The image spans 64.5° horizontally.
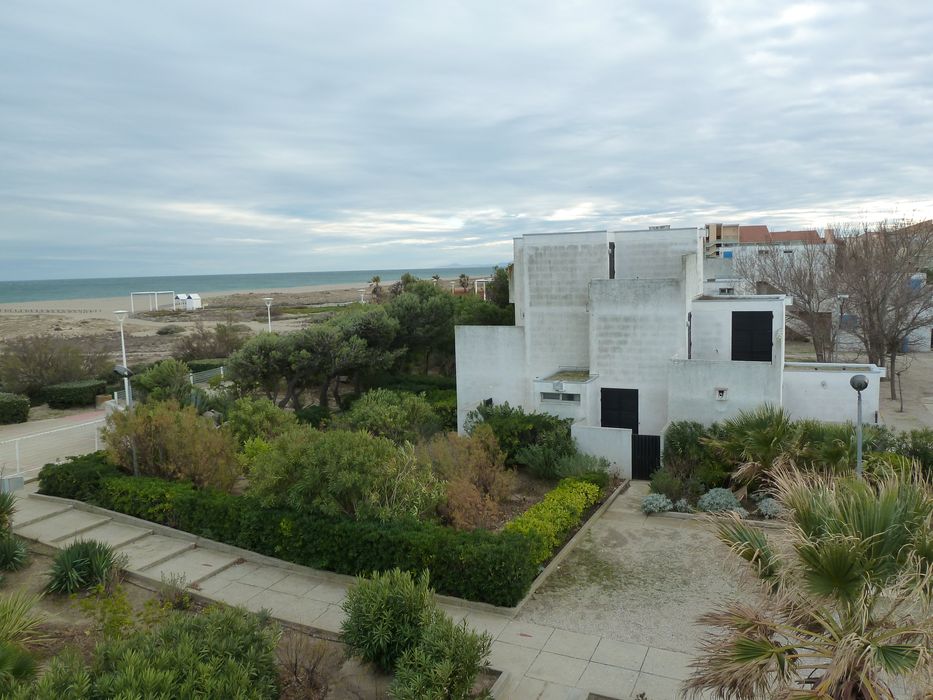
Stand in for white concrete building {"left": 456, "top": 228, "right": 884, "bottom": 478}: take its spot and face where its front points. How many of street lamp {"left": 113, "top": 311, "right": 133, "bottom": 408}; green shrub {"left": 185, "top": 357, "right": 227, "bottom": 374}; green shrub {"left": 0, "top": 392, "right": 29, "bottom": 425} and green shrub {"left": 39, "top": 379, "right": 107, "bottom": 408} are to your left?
0

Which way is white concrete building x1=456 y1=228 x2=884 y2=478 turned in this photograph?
toward the camera

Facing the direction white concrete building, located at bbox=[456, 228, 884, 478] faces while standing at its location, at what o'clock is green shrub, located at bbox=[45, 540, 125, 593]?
The green shrub is roughly at 1 o'clock from the white concrete building.

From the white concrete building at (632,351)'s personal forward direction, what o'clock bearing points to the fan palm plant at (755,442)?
The fan palm plant is roughly at 11 o'clock from the white concrete building.

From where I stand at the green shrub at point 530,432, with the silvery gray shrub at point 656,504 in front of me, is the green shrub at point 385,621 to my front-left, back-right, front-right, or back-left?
front-right

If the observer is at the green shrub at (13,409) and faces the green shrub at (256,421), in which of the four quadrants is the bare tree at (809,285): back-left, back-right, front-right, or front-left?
front-left

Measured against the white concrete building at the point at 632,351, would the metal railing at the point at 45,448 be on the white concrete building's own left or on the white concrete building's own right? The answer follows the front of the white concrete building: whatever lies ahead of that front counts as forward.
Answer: on the white concrete building's own right

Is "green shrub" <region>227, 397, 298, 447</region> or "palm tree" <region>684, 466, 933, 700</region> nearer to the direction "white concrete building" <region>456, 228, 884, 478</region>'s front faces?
the palm tree

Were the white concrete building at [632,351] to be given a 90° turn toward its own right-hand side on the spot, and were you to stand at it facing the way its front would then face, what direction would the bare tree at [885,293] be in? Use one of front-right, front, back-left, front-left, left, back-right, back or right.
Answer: back-right

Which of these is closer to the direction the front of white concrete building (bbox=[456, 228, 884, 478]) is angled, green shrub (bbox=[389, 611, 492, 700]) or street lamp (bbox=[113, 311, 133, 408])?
the green shrub

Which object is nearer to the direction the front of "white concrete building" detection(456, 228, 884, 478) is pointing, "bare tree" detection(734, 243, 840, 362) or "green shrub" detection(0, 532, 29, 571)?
the green shrub

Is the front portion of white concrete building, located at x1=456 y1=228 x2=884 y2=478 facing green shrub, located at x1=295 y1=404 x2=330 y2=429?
no

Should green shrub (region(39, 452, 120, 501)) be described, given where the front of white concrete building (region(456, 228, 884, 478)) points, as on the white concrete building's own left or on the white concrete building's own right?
on the white concrete building's own right

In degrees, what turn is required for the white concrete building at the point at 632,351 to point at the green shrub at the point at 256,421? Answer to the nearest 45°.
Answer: approximately 45° to its right

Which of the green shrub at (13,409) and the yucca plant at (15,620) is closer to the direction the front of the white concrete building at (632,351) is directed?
the yucca plant

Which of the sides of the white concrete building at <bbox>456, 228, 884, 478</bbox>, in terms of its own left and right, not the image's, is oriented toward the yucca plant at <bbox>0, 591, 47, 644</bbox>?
front

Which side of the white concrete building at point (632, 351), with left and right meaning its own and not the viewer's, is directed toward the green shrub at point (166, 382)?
right

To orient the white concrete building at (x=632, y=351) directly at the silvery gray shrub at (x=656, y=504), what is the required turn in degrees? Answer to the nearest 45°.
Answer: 0° — it already faces it

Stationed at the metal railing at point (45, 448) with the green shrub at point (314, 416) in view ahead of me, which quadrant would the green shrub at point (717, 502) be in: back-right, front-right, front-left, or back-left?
front-right

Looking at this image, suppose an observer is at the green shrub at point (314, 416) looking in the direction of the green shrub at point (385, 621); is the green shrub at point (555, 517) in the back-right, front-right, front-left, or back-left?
front-left
